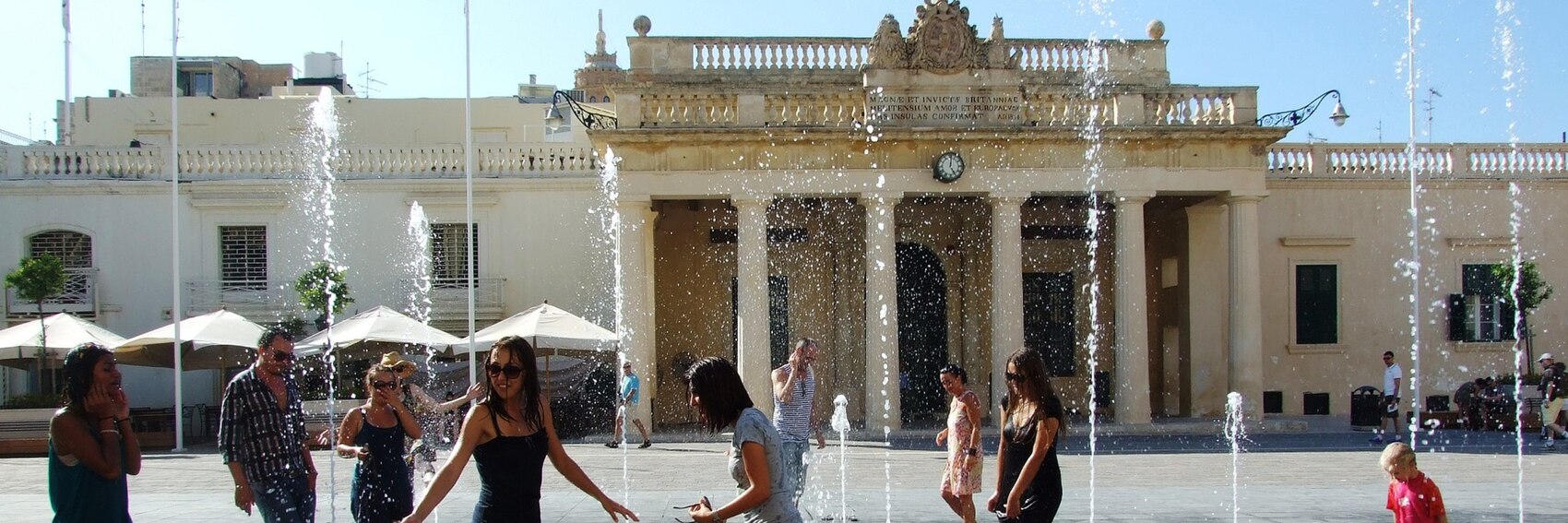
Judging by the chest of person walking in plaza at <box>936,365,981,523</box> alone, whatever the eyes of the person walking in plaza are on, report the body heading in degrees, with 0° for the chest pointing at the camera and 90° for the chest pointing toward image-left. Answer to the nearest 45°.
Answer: approximately 45°

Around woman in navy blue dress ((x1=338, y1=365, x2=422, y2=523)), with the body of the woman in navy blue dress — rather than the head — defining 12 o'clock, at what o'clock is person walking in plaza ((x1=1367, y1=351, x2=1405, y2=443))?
The person walking in plaza is roughly at 8 o'clock from the woman in navy blue dress.

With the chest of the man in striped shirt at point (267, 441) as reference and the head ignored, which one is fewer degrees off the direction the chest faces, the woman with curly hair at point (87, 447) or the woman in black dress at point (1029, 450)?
the woman in black dress

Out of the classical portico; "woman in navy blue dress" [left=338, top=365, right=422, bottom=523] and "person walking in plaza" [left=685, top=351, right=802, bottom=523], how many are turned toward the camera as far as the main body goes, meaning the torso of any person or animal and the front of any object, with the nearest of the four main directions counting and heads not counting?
2

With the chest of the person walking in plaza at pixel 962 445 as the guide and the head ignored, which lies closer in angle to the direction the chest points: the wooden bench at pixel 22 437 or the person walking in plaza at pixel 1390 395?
the wooden bench

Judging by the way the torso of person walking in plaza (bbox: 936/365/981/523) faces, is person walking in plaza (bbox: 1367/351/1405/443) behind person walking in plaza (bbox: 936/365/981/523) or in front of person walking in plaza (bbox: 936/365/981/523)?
behind

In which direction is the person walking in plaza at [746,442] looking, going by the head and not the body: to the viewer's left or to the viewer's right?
to the viewer's left

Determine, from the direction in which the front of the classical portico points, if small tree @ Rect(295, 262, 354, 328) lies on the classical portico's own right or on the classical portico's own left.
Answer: on the classical portico's own right

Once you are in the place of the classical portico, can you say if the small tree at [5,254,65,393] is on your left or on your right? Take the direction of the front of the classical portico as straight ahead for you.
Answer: on your right

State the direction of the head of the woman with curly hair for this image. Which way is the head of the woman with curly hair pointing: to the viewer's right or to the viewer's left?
to the viewer's right
